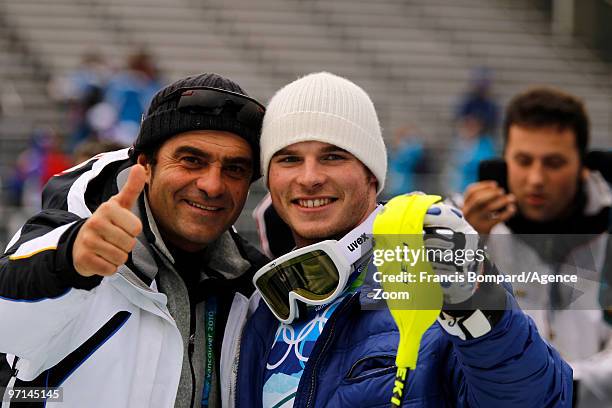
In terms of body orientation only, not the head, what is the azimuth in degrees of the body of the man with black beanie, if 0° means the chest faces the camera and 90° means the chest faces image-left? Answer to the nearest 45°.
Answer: approximately 315°

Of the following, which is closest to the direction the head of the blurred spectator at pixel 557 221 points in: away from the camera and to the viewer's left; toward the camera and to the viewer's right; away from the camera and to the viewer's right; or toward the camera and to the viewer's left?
toward the camera and to the viewer's left

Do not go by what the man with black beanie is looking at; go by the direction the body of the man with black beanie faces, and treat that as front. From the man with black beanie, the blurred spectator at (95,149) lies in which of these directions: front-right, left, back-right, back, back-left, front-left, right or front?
back-left

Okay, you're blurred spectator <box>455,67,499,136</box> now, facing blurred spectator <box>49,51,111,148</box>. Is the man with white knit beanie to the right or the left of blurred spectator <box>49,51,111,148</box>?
left

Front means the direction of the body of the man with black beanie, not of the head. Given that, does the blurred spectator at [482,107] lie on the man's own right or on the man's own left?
on the man's own left

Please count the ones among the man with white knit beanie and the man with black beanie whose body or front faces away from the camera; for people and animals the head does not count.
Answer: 0

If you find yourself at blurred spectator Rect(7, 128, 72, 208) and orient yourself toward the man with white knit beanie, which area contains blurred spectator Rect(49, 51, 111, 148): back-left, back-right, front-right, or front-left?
back-left

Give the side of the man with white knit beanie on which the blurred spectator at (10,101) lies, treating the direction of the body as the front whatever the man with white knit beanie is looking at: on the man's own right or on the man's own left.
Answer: on the man's own right

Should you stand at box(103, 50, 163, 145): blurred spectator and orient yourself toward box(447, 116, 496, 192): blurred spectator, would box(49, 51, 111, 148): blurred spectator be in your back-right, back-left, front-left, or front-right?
back-left

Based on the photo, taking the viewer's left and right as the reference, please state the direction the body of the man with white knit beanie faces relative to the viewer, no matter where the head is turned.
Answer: facing the viewer and to the left of the viewer

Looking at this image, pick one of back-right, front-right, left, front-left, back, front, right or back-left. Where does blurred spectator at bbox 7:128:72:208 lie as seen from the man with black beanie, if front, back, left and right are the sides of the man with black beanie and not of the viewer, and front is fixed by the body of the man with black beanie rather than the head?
back-left
